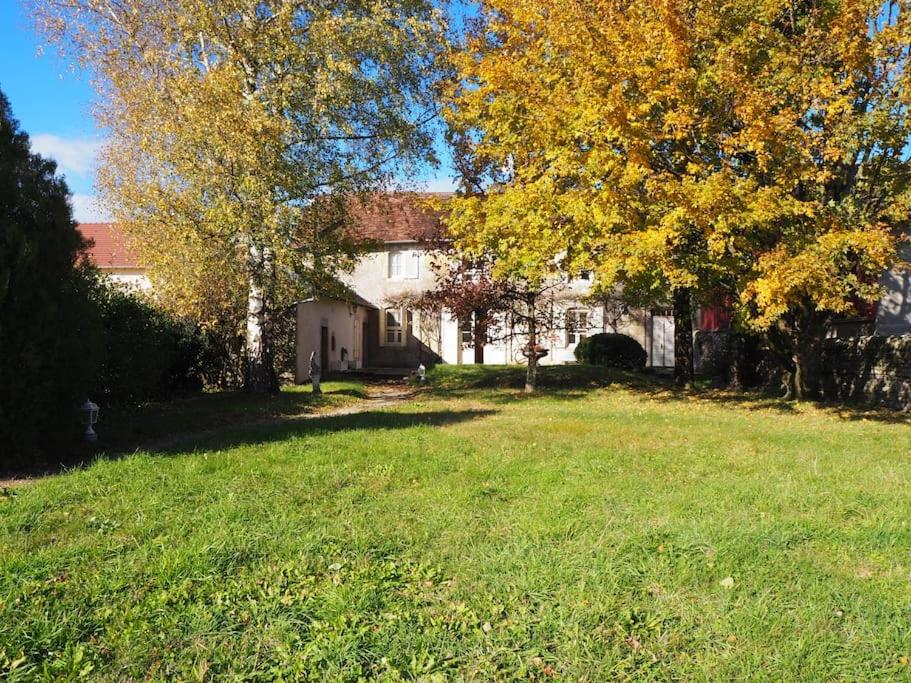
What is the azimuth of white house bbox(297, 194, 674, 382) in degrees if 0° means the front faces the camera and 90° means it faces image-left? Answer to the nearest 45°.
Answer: approximately 0°

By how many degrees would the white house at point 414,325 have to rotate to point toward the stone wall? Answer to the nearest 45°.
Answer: approximately 45° to its left

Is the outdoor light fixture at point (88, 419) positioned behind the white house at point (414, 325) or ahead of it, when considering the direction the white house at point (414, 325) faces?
ahead

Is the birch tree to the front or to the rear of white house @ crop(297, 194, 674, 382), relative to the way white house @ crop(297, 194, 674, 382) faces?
to the front

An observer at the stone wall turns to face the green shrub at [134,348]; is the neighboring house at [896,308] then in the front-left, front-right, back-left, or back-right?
back-right

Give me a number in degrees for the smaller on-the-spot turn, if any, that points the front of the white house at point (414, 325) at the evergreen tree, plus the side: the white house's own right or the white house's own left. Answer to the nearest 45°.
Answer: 0° — it already faces it

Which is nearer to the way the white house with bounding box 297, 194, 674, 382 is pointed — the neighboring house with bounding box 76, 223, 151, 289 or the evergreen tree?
the evergreen tree

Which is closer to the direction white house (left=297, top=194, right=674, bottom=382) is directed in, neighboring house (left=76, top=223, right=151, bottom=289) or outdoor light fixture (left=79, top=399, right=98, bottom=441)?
the outdoor light fixture

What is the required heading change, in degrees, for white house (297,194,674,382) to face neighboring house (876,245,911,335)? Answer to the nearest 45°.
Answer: approximately 45° to its left

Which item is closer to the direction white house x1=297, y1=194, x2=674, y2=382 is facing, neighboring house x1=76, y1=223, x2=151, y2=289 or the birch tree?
the birch tree
